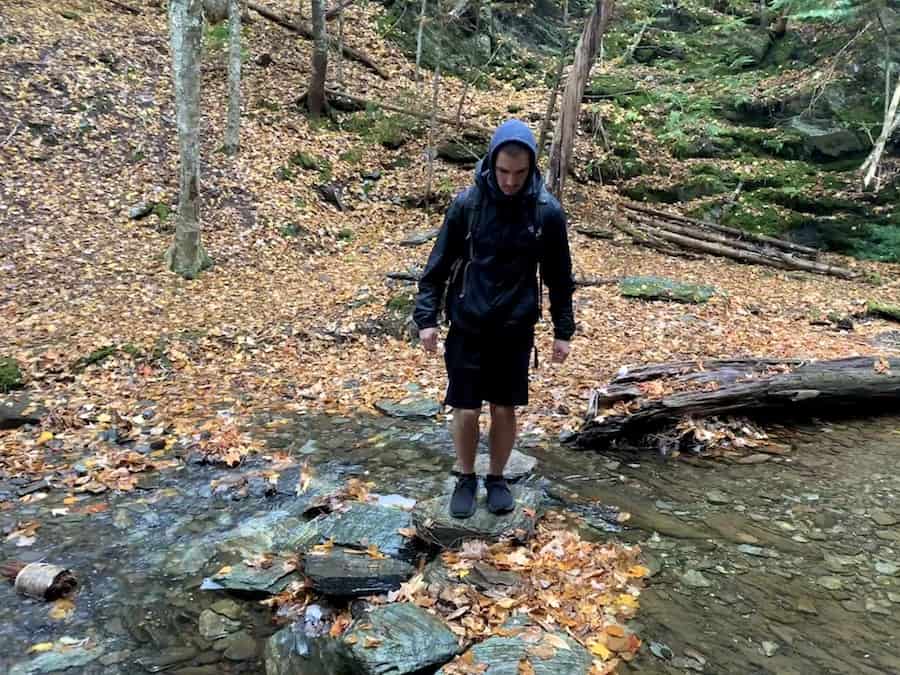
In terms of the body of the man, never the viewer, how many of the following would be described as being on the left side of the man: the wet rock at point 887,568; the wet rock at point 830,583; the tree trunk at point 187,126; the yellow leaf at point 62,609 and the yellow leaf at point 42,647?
2

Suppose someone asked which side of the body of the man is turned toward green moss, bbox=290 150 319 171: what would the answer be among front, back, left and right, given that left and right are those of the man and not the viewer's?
back

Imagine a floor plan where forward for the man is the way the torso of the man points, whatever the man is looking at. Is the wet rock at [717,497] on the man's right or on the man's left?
on the man's left

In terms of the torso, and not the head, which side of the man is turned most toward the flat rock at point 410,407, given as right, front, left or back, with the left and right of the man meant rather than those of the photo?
back

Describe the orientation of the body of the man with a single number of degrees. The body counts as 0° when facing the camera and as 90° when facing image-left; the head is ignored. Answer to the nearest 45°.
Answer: approximately 0°

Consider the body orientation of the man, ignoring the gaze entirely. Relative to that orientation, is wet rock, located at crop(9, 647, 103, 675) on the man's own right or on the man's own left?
on the man's own right

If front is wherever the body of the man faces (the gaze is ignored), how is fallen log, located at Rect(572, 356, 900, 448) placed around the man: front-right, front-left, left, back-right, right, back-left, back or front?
back-left

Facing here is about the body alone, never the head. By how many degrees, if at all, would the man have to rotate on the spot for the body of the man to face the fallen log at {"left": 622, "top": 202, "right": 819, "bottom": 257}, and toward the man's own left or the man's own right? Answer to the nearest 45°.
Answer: approximately 135° to the man's own left

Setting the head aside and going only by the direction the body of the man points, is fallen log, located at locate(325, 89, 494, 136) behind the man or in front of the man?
behind

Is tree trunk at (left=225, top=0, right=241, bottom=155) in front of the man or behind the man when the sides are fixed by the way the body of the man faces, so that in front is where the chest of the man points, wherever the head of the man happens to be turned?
behind

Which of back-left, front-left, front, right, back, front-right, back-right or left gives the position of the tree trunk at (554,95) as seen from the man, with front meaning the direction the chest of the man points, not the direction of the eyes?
back
